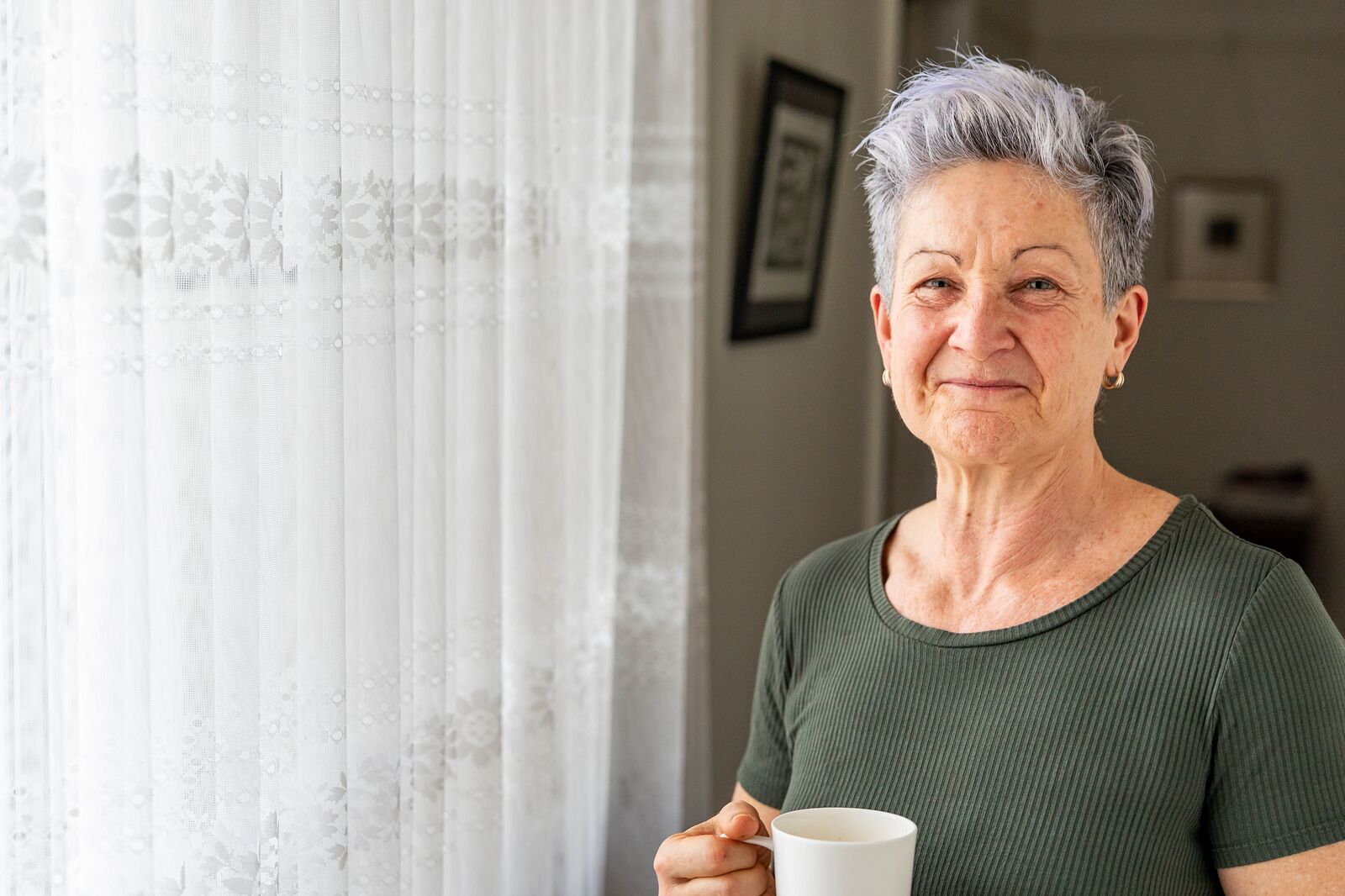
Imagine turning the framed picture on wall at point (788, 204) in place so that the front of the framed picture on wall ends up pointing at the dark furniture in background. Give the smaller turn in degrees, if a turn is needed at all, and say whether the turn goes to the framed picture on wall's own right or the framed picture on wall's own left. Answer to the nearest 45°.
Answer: approximately 90° to the framed picture on wall's own left

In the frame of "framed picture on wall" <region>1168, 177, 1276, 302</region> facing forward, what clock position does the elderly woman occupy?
The elderly woman is roughly at 12 o'clock from the framed picture on wall.

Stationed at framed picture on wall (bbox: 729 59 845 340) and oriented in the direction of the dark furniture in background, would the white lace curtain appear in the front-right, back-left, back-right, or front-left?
back-right

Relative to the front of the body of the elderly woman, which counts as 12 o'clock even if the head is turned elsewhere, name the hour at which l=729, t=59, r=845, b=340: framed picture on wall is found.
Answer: The framed picture on wall is roughly at 4 o'clock from the elderly woman.

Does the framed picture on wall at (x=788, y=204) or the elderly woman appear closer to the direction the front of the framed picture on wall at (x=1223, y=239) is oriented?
the elderly woman

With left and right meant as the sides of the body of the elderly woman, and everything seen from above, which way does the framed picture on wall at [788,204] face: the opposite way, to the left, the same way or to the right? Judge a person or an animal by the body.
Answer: to the left

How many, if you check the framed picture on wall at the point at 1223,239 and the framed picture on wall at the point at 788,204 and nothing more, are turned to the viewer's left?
0

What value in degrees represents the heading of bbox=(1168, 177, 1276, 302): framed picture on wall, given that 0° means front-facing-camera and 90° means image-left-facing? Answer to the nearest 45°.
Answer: approximately 0°

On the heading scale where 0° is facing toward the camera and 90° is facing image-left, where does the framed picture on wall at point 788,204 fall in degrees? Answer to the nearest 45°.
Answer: approximately 315°

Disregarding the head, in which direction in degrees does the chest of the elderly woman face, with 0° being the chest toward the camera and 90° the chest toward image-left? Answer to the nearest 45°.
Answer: approximately 45°

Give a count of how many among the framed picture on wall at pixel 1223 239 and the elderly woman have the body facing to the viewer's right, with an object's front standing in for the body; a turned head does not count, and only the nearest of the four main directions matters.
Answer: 0
